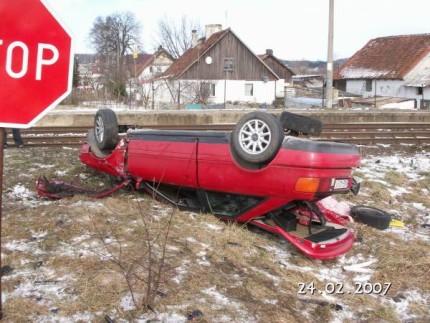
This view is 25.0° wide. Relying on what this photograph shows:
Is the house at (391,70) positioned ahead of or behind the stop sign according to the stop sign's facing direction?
behind

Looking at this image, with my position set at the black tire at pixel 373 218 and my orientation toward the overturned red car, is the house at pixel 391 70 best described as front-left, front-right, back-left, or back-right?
back-right

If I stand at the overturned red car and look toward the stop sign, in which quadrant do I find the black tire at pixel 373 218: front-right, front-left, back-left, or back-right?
back-left

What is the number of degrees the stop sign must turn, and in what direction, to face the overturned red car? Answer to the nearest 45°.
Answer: approximately 135° to its left

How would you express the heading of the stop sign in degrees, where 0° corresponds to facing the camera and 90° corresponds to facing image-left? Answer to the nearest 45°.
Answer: approximately 0°

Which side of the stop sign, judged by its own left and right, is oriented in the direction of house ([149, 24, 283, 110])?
back

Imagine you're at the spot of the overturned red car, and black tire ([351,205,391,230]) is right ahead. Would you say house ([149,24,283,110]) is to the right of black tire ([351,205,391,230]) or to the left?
left
